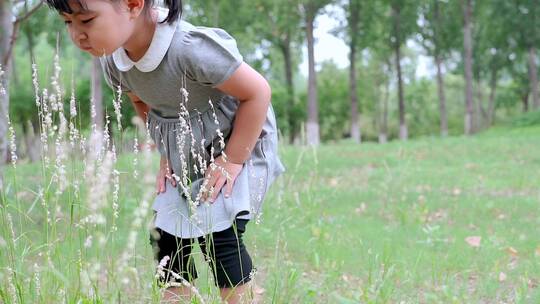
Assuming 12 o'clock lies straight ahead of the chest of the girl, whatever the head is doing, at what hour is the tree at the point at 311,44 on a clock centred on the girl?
The tree is roughly at 5 o'clock from the girl.

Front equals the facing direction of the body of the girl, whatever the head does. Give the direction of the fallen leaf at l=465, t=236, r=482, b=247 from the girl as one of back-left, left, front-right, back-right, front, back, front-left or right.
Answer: back

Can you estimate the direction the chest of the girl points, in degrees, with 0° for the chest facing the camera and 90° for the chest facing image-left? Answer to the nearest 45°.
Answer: approximately 45°

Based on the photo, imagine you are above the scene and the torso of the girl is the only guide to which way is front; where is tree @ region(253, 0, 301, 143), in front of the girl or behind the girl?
behind

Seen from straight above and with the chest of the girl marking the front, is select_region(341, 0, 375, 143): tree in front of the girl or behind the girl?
behind
